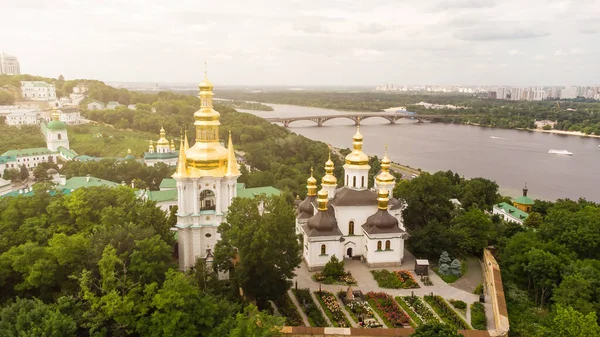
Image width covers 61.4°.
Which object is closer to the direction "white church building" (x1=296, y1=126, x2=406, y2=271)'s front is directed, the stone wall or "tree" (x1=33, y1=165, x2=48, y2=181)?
the stone wall

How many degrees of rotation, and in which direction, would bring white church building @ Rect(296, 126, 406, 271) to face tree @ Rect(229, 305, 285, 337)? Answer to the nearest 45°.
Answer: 0° — it already faces it

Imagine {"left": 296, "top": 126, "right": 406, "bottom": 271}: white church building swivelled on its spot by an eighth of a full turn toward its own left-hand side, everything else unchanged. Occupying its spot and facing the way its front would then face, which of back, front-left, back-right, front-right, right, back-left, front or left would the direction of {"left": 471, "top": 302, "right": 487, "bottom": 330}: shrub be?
front

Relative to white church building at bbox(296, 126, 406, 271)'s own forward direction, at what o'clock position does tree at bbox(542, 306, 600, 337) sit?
The tree is roughly at 11 o'clock from the white church building.

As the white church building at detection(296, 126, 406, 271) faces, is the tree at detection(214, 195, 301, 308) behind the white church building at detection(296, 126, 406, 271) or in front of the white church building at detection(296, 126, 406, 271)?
in front

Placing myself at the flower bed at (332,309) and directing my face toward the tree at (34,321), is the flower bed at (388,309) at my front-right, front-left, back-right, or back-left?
back-left

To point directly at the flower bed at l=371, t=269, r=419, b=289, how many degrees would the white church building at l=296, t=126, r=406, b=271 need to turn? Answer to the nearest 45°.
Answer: approximately 45° to its left

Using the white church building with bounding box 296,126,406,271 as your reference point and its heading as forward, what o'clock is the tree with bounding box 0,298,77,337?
The tree is roughly at 1 o'clock from the white church building.

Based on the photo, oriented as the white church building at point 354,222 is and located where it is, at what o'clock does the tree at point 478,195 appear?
The tree is roughly at 7 o'clock from the white church building.

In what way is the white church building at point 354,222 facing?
toward the camera

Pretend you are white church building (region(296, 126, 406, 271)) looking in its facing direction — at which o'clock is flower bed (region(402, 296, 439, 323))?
The flower bed is roughly at 11 o'clock from the white church building.

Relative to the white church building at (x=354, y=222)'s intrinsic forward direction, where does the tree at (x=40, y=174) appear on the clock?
The tree is roughly at 4 o'clock from the white church building.

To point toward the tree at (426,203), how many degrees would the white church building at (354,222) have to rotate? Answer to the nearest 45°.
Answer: approximately 135° to its left

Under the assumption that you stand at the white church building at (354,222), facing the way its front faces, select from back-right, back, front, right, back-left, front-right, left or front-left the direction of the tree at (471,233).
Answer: left

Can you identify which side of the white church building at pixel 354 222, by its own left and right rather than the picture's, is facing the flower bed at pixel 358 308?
front

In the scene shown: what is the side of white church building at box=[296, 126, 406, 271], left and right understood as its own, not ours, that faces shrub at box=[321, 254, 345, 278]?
front
